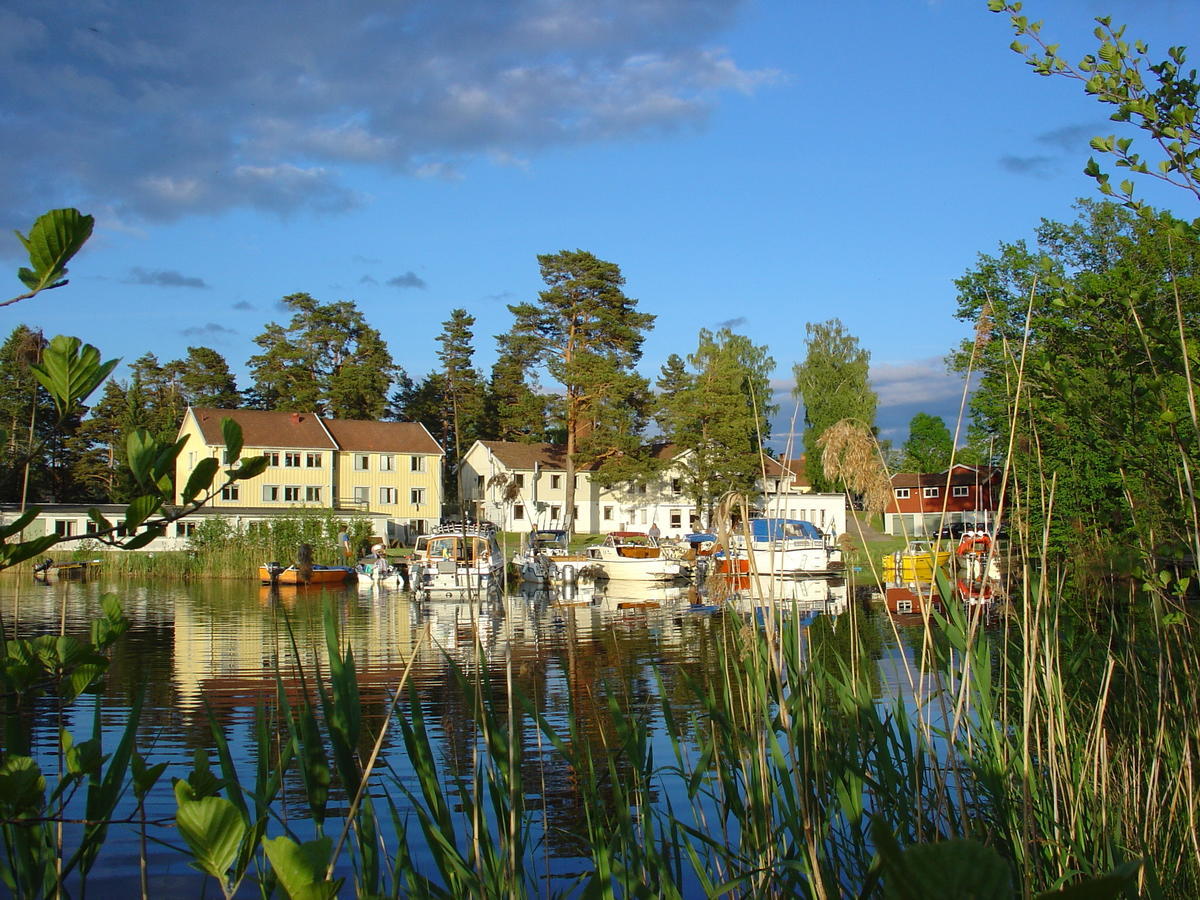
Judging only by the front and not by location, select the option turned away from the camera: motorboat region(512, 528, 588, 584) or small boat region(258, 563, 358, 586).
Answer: the motorboat

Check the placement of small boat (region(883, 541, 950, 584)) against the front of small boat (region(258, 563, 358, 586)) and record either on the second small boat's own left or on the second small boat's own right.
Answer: on the second small boat's own right

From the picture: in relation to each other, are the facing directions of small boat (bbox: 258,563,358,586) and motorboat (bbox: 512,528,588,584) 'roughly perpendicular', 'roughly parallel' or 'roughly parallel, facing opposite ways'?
roughly perpendicular

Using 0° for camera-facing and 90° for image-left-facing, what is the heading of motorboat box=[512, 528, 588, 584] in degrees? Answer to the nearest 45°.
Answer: approximately 180°
